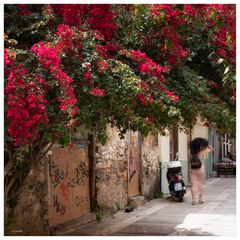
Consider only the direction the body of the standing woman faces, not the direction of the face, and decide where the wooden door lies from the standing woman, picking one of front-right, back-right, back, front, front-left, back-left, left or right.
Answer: back-left

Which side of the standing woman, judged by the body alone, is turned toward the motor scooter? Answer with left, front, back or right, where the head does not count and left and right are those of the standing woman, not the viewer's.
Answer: left

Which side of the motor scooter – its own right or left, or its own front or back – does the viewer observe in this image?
back

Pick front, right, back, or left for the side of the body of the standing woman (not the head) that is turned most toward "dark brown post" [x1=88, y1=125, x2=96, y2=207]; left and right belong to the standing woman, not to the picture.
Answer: back

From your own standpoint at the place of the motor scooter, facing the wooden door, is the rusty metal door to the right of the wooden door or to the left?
left

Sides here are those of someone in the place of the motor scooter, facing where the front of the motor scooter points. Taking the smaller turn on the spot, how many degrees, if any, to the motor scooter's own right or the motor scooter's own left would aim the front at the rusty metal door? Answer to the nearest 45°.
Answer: approximately 135° to the motor scooter's own left

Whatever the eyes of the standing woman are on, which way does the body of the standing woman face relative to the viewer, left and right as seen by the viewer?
facing away from the viewer and to the right of the viewer
